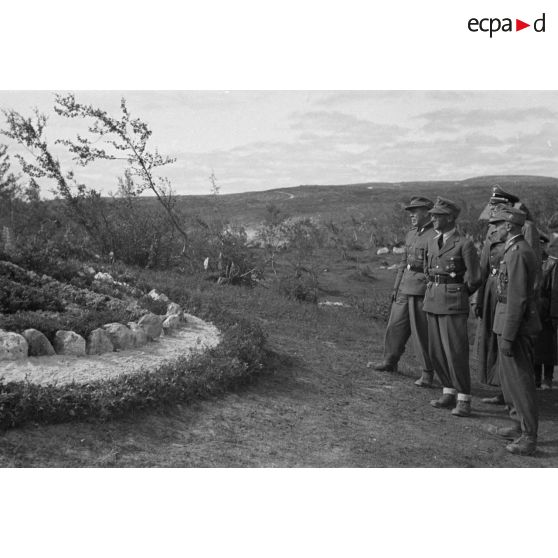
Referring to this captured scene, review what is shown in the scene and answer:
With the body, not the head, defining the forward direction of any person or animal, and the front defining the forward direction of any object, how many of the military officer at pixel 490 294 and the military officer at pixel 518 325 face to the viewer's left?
2

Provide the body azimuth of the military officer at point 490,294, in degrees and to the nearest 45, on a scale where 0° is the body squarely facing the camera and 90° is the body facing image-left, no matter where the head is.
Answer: approximately 90°

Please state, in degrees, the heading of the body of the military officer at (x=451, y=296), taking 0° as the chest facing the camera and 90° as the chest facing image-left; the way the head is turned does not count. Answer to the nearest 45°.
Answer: approximately 45°

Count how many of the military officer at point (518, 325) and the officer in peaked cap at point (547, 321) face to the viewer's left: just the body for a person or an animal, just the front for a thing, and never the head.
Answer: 2

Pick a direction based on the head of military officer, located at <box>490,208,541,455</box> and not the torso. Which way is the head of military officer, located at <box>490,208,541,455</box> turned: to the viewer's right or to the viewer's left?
to the viewer's left

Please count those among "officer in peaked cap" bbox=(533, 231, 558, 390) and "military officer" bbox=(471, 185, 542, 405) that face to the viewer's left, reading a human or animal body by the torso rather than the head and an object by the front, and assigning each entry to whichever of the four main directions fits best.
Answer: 2

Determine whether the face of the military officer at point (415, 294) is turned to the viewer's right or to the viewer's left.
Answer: to the viewer's left

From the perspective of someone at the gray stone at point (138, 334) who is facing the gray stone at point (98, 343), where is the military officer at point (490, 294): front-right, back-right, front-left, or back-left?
back-left

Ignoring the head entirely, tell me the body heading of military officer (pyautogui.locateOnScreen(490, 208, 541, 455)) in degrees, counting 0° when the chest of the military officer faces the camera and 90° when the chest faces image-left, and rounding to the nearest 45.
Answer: approximately 90°

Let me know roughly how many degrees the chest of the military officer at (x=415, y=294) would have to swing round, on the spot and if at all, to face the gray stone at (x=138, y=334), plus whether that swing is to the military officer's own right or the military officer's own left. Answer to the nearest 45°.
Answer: approximately 45° to the military officer's own right

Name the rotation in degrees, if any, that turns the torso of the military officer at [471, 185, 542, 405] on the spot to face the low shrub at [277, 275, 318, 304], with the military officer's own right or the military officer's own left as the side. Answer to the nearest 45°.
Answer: approximately 45° to the military officer's own right

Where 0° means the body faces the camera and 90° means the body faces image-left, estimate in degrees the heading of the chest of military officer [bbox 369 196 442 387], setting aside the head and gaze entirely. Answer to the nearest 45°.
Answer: approximately 45°
